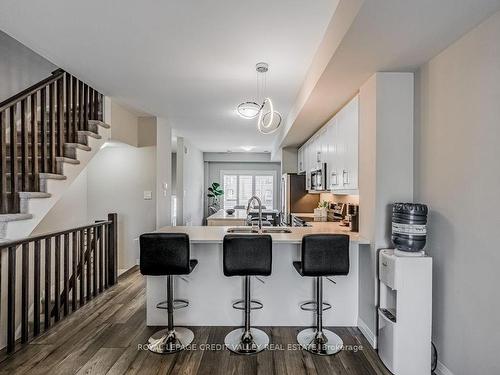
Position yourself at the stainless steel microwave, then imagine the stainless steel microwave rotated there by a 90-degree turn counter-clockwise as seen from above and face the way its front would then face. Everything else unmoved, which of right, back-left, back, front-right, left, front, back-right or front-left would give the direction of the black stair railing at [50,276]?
front-right

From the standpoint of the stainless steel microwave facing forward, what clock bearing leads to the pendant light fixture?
The pendant light fixture is roughly at 10 o'clock from the stainless steel microwave.

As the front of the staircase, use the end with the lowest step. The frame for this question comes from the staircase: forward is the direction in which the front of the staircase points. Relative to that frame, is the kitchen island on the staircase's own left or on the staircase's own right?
on the staircase's own left

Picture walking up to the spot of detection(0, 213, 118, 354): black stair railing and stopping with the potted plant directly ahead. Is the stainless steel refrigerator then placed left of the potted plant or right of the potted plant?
right

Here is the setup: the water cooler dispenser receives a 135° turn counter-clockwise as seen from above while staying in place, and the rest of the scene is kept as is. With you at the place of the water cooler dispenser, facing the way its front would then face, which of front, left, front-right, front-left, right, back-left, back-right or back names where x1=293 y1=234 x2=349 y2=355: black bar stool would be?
back

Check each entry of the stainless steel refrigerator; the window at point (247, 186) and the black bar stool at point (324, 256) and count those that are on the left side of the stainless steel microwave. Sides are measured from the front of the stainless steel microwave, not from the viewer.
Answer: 1

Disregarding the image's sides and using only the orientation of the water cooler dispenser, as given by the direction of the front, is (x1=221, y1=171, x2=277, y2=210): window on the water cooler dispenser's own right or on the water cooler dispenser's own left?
on the water cooler dispenser's own right

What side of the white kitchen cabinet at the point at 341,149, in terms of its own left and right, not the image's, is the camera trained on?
left

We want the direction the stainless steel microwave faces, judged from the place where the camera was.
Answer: facing to the left of the viewer
